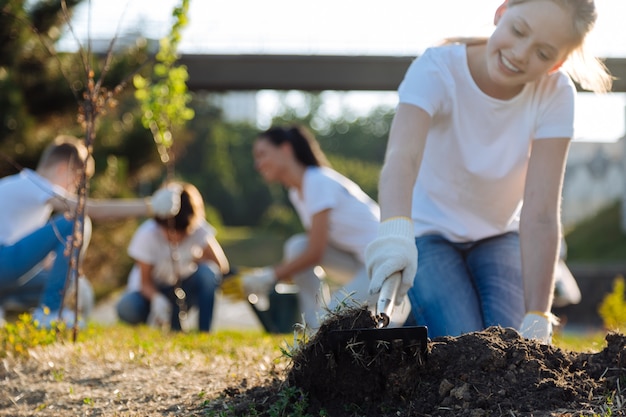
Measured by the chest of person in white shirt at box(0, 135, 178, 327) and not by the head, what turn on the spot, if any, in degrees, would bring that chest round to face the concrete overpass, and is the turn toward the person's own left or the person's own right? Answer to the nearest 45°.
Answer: approximately 90° to the person's own left

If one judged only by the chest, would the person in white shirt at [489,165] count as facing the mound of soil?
yes

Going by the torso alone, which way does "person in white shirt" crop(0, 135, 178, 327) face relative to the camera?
to the viewer's right

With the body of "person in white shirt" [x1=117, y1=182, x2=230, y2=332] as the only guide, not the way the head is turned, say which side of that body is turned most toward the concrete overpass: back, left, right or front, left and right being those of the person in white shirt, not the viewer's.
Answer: back

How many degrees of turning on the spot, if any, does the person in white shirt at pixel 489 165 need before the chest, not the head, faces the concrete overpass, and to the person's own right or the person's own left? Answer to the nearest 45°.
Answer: approximately 180°

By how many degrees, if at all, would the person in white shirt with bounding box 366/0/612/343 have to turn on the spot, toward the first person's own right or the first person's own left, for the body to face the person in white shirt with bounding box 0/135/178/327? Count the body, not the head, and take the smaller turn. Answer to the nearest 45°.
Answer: approximately 135° to the first person's own right

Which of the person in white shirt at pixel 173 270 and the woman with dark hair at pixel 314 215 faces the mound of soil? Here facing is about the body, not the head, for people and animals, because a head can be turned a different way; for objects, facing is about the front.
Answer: the person in white shirt

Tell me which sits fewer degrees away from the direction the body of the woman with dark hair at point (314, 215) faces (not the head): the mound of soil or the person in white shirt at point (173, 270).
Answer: the person in white shirt

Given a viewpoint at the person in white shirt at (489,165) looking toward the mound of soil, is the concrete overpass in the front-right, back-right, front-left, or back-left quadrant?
back-right

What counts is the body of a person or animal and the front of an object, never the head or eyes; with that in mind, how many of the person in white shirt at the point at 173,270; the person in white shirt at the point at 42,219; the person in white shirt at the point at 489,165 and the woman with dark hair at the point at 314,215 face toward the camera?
2

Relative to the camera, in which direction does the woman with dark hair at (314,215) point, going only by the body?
to the viewer's left

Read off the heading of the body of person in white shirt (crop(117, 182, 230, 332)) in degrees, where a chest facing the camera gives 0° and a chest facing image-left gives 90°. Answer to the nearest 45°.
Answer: approximately 0°

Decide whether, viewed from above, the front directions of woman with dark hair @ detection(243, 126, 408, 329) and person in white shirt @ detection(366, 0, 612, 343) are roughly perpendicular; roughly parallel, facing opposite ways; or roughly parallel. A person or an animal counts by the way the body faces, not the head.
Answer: roughly perpendicular
